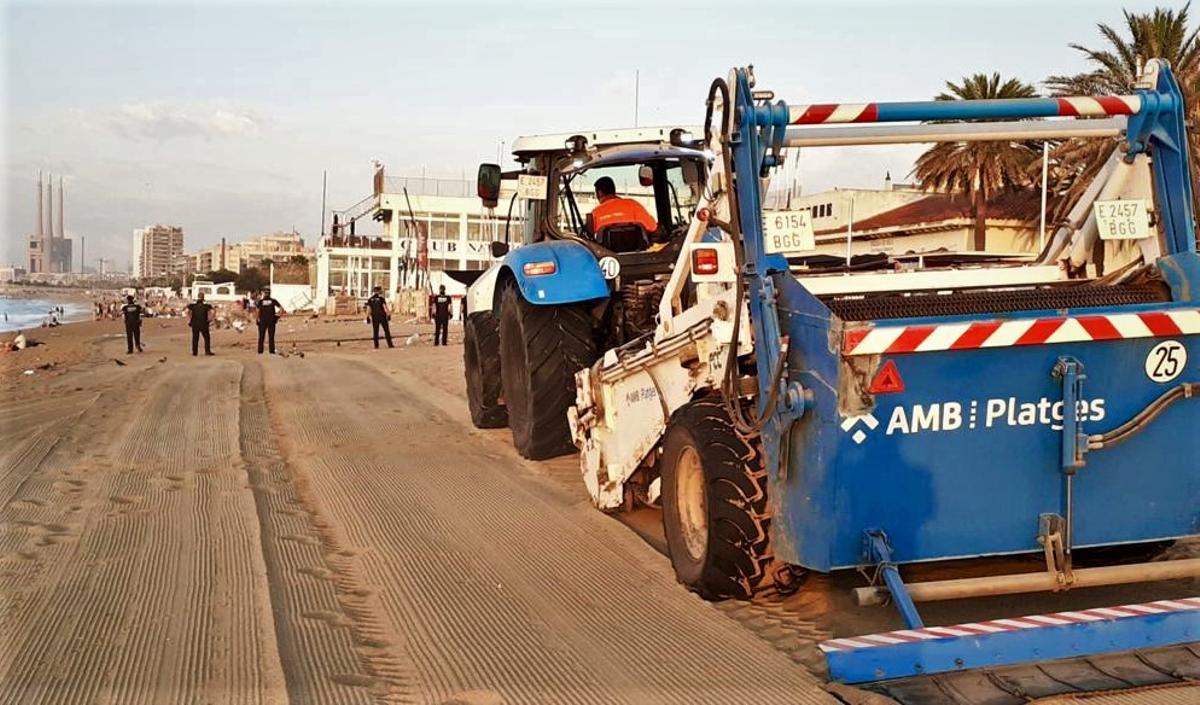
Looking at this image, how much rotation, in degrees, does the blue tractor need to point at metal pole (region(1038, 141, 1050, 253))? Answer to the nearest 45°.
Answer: approximately 90° to its right

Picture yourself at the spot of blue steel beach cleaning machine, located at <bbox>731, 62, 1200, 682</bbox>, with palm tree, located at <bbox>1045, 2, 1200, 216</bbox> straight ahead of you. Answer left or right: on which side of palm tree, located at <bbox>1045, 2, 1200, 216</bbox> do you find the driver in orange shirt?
left

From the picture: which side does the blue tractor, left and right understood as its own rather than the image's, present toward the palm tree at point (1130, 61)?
right

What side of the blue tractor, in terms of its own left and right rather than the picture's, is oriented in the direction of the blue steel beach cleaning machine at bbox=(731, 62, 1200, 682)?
back

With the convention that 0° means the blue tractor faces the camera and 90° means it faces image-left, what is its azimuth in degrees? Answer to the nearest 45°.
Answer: approximately 135°

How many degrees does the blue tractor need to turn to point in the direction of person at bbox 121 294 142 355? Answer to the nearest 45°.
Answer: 0° — it already faces them

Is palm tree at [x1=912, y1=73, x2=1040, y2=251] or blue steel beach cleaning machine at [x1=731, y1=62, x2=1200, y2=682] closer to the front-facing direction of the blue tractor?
the palm tree
